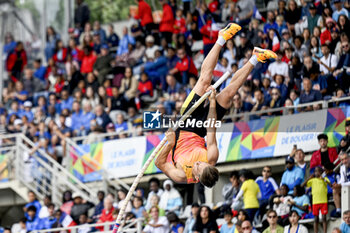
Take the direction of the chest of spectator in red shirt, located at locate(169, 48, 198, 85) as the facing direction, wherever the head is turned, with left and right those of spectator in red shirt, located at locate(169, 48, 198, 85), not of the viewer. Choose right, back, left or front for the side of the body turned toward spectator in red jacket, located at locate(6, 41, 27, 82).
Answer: right

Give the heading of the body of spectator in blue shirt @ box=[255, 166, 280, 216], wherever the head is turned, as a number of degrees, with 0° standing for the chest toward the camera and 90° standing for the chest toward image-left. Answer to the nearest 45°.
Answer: approximately 0°

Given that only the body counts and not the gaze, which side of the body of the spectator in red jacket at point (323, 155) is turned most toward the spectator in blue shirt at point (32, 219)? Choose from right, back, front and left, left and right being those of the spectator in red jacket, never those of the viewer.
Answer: right

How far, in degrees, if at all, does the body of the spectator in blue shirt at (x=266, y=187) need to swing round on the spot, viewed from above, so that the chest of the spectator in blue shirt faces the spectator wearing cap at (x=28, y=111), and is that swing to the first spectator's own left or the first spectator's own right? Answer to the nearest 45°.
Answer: approximately 135° to the first spectator's own right

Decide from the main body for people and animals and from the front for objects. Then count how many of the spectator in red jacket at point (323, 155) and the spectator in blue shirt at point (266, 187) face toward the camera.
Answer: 2
